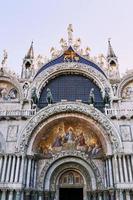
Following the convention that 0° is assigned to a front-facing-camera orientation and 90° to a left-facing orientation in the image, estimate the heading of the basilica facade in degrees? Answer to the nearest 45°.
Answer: approximately 0°
